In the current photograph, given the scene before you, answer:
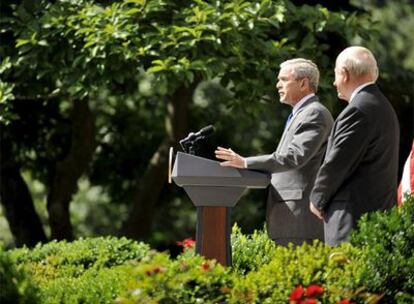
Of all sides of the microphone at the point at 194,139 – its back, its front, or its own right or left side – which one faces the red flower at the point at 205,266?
right

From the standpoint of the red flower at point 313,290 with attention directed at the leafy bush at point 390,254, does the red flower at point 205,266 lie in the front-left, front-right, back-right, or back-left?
back-left

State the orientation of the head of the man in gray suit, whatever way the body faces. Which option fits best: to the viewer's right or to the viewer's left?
to the viewer's left

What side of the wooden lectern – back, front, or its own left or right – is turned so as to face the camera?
left

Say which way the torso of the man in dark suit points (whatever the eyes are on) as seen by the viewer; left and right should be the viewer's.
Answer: facing away from the viewer and to the left of the viewer

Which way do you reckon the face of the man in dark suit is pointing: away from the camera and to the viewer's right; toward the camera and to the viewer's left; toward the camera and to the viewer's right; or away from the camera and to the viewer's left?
away from the camera and to the viewer's left

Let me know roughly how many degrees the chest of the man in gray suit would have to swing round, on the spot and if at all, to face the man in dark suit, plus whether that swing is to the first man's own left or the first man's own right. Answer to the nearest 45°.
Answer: approximately 135° to the first man's own left

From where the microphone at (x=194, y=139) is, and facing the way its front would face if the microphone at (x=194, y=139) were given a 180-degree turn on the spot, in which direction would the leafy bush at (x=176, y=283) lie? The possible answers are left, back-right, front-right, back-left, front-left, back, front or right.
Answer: left

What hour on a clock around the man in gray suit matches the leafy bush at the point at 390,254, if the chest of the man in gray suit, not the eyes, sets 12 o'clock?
The leafy bush is roughly at 8 o'clock from the man in gray suit.

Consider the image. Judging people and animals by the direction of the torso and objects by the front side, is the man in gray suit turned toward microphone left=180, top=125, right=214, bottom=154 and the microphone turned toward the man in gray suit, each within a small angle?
yes

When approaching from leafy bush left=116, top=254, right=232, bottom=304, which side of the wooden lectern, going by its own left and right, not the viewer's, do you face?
left

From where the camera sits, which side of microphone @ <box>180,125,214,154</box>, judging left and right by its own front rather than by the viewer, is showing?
right

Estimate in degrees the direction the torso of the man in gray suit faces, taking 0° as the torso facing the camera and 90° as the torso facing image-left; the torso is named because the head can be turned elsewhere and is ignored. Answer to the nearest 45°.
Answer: approximately 90°
